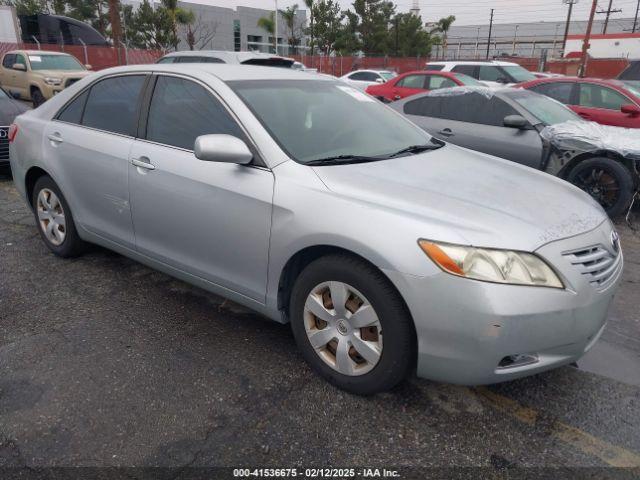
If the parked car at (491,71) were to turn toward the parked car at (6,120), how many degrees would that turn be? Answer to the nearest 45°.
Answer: approximately 90° to its right

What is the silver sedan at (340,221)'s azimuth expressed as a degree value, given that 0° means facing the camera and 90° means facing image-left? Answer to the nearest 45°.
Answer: approximately 315°

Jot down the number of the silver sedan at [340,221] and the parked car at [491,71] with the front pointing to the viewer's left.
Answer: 0

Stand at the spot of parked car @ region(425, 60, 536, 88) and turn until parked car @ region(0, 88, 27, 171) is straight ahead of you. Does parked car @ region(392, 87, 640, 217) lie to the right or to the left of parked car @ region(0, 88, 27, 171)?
left

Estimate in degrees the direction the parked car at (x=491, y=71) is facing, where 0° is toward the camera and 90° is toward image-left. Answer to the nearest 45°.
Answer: approximately 315°

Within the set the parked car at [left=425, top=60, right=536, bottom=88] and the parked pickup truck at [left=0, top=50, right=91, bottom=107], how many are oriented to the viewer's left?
0

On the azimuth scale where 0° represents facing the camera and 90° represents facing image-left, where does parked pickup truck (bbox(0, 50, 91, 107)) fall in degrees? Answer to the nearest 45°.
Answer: approximately 315°

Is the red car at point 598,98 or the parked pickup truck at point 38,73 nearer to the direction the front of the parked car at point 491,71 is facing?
the red car

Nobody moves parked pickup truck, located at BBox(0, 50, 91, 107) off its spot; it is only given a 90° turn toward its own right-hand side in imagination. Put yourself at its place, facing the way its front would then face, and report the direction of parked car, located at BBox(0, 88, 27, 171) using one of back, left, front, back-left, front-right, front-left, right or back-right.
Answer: front-left

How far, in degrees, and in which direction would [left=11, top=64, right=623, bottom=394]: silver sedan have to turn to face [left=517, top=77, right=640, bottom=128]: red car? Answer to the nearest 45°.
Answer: approximately 90° to its left
